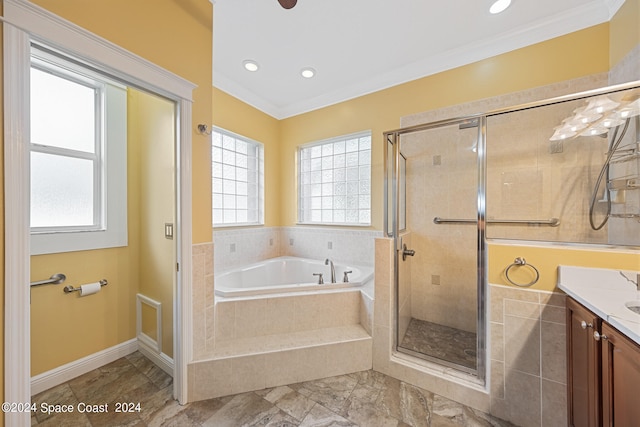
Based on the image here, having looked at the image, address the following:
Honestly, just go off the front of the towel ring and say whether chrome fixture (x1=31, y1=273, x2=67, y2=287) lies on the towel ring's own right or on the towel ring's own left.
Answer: on the towel ring's own right

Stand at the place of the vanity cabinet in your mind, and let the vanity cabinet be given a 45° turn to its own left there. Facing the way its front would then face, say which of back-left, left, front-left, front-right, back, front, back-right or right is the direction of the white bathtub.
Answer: right

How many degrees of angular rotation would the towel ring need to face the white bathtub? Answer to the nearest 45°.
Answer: approximately 90° to its right

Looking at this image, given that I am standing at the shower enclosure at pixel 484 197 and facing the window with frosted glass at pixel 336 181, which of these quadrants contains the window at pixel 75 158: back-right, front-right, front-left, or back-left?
front-left

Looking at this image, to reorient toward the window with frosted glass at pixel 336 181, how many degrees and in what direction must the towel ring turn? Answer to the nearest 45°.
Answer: approximately 90° to its right

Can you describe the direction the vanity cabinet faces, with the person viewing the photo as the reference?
facing the viewer and to the left of the viewer

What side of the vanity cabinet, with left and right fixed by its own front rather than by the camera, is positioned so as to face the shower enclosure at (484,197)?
right

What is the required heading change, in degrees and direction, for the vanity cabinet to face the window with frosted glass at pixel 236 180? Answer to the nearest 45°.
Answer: approximately 45° to its right

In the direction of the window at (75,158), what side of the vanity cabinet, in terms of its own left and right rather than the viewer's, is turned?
front

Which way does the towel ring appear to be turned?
toward the camera

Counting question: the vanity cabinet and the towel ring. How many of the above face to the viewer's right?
0
